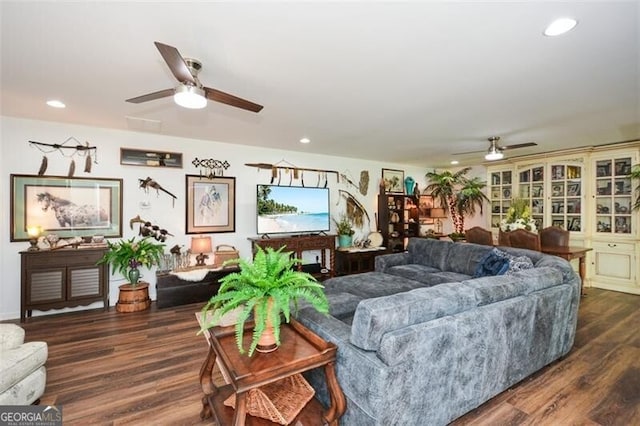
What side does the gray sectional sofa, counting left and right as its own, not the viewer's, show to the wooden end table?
left

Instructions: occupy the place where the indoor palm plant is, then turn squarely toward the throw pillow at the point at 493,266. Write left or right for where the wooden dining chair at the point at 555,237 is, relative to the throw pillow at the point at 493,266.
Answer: left

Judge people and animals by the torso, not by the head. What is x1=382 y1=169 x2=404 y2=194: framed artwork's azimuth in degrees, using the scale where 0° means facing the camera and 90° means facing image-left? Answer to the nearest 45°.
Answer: approximately 315°

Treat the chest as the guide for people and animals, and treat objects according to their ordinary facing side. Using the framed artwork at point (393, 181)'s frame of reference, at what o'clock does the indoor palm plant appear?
The indoor palm plant is roughly at 10 o'clock from the framed artwork.

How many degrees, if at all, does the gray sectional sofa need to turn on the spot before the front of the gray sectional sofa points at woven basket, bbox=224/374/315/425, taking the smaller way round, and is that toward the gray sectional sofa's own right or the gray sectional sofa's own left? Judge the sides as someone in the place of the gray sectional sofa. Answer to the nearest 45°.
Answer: approximately 90° to the gray sectional sofa's own left

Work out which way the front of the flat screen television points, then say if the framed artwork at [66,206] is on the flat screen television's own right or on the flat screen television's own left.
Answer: on the flat screen television's own right

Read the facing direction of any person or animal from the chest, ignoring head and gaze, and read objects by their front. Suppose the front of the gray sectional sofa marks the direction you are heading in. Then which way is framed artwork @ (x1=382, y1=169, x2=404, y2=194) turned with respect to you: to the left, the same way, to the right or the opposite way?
the opposite way

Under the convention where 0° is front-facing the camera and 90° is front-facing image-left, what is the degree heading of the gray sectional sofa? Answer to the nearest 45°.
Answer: approximately 135°

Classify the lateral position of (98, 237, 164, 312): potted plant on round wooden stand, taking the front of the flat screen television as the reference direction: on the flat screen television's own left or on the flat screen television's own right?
on the flat screen television's own right

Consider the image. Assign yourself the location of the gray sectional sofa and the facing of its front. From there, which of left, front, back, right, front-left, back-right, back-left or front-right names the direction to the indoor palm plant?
front-right

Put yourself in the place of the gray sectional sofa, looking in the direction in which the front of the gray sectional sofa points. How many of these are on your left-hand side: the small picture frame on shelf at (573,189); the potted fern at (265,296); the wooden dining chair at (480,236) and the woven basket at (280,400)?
2

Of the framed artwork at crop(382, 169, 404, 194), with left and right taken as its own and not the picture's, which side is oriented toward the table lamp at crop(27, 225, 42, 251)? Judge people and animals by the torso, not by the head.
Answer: right
